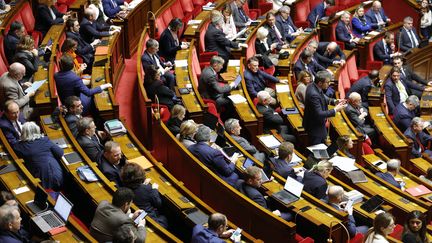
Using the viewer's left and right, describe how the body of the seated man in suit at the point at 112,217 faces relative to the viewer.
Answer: facing away from the viewer and to the right of the viewer

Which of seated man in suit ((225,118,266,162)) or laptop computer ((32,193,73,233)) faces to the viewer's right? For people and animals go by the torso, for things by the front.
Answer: the seated man in suit

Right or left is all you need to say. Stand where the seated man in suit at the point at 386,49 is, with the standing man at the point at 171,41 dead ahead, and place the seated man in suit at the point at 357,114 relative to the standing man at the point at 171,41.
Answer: left

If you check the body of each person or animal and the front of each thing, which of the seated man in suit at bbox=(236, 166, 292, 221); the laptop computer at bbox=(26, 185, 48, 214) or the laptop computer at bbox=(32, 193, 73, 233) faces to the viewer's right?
the seated man in suit

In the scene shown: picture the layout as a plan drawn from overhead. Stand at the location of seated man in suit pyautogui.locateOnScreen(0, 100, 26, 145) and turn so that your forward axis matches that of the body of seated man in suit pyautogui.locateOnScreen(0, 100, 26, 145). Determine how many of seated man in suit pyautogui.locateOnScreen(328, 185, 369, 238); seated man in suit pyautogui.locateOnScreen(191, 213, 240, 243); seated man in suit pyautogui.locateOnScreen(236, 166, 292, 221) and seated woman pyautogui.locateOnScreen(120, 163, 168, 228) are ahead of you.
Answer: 4

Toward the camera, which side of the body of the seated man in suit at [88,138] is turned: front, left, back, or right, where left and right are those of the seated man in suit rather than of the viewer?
right

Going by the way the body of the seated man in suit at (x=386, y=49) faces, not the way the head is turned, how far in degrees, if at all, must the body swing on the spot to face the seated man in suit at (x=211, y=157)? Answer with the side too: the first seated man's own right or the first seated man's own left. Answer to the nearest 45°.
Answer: approximately 45° to the first seated man's own right

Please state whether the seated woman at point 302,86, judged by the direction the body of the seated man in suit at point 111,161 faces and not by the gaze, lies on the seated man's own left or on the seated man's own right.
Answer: on the seated man's own left

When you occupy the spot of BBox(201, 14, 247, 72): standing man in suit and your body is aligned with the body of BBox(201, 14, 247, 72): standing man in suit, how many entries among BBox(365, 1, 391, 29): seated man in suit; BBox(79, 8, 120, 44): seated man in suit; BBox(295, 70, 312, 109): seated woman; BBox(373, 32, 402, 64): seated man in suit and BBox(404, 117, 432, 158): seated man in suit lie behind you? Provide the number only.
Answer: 1

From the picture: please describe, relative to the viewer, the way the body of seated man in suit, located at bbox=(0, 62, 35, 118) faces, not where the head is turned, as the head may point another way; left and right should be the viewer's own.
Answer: facing to the right of the viewer

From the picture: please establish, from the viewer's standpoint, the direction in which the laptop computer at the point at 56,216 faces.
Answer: facing the viewer and to the left of the viewer

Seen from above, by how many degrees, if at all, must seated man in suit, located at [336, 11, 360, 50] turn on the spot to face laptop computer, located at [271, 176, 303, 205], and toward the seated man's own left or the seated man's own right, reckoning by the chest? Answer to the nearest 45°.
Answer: approximately 45° to the seated man's own right
